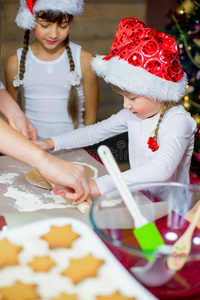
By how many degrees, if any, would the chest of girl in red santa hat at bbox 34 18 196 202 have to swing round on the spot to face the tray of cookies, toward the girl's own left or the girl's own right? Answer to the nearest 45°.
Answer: approximately 45° to the girl's own left

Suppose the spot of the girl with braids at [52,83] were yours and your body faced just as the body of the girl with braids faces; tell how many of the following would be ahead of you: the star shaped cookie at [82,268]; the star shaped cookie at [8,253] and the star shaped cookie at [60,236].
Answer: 3

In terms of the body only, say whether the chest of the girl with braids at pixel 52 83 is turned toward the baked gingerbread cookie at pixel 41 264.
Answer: yes

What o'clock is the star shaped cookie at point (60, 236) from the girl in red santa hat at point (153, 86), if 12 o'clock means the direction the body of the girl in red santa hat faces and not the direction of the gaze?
The star shaped cookie is roughly at 11 o'clock from the girl in red santa hat.

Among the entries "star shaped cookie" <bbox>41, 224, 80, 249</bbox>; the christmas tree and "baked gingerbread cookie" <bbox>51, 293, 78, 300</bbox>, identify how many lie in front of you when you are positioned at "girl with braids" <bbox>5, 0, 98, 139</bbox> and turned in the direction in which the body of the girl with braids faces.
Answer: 2

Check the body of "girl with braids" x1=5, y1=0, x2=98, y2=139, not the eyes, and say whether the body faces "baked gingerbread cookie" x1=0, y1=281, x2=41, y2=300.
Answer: yes

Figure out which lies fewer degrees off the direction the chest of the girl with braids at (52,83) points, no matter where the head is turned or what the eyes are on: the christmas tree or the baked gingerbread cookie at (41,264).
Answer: the baked gingerbread cookie

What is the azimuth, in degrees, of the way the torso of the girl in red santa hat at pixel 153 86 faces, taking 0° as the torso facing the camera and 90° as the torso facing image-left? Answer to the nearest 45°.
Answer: approximately 45°
